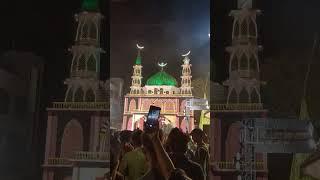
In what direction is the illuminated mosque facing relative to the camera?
toward the camera
